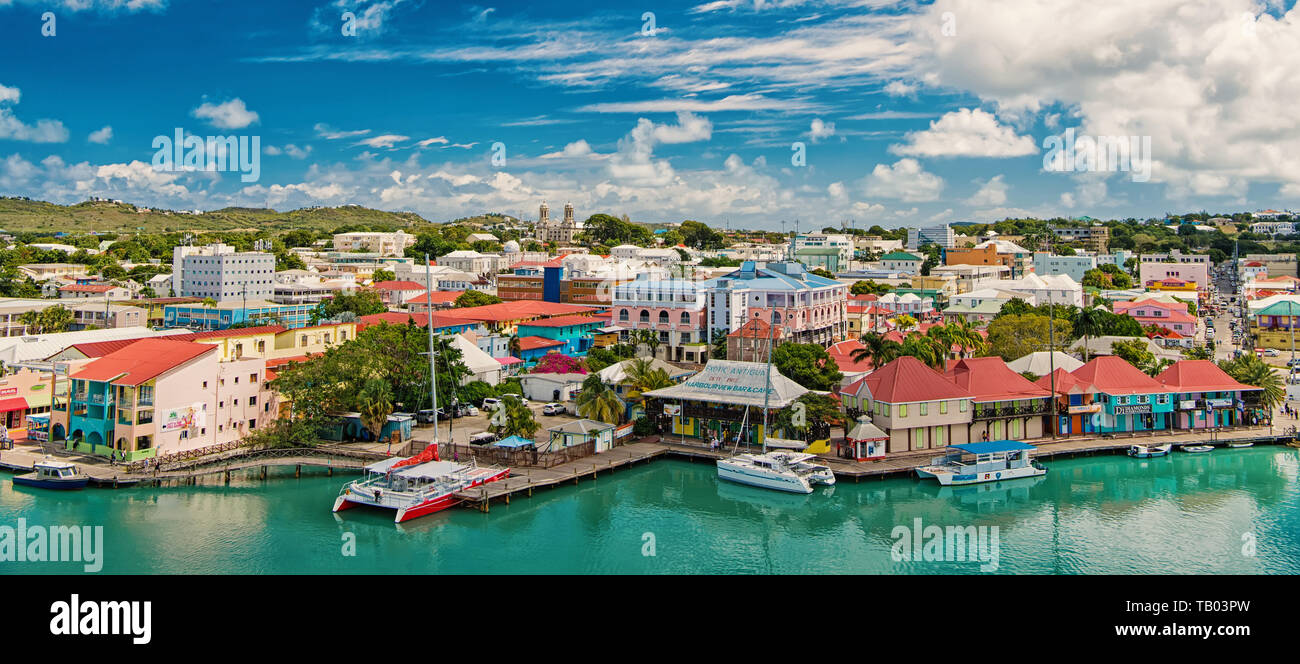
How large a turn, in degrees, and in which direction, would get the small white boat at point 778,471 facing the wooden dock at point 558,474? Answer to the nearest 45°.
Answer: approximately 45° to its left

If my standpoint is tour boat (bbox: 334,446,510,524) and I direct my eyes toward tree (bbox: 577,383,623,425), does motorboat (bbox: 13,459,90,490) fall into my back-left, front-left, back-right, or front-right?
back-left

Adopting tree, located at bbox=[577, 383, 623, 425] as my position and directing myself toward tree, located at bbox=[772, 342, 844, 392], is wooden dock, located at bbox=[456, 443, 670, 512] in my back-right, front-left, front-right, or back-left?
back-right

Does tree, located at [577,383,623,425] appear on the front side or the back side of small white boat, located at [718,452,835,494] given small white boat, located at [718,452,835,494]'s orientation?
on the front side

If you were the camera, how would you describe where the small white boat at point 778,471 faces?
facing away from the viewer and to the left of the viewer

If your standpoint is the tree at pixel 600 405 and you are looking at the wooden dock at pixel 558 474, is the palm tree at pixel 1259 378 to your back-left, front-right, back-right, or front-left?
back-left

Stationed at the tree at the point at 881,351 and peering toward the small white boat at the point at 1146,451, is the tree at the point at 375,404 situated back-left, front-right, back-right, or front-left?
back-right
